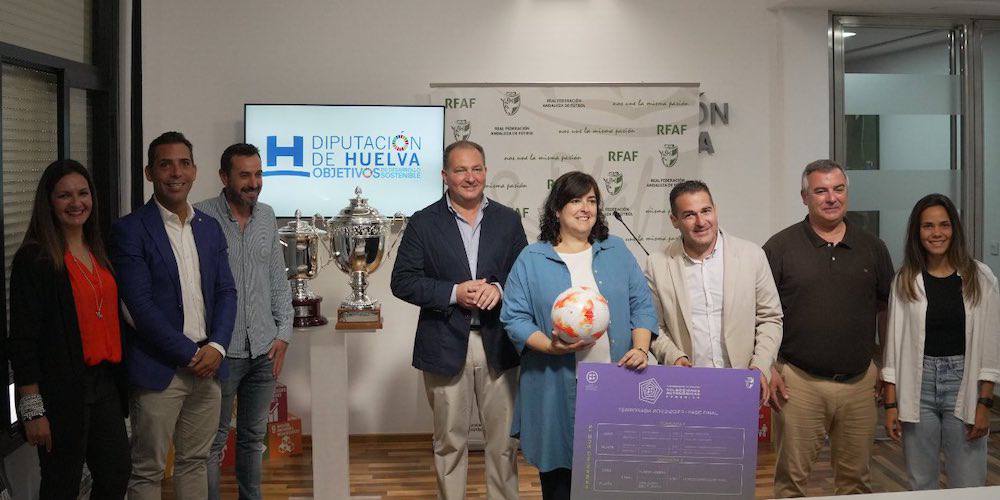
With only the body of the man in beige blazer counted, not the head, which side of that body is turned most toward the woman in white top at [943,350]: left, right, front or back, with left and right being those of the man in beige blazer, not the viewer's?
left

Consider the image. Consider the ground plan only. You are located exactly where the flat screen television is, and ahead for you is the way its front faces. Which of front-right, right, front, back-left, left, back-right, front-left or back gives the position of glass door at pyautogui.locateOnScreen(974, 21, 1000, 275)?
left

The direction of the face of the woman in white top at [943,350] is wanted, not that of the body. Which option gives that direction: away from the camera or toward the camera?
toward the camera

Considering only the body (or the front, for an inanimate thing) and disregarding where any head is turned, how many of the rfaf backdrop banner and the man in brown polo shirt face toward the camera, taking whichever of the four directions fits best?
2

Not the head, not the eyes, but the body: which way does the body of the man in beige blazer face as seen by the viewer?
toward the camera

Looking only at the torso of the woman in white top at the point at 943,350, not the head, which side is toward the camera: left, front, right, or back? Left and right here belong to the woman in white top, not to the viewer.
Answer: front

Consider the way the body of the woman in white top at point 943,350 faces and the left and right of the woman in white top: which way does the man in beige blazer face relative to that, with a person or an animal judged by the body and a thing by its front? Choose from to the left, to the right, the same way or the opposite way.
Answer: the same way

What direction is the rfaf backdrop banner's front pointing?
toward the camera

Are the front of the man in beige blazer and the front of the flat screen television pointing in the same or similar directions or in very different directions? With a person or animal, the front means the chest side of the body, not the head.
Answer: same or similar directions

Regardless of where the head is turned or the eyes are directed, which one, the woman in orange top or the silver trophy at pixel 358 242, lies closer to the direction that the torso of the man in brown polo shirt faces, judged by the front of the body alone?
the woman in orange top

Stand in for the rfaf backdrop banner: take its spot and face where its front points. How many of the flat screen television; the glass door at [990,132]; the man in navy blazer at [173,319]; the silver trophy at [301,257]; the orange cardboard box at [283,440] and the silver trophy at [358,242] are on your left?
1

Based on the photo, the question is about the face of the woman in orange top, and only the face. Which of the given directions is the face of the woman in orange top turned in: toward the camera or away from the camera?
toward the camera

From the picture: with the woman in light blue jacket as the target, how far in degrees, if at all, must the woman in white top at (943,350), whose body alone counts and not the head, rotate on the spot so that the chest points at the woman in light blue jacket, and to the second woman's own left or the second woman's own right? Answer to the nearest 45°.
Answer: approximately 45° to the second woman's own right

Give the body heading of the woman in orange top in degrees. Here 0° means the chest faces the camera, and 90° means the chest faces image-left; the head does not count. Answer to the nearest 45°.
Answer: approximately 315°

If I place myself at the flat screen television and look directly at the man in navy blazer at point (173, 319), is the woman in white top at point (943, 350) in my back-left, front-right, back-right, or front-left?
front-left

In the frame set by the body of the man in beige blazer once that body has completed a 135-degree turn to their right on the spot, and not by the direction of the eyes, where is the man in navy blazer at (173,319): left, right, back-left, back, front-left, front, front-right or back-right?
front-left

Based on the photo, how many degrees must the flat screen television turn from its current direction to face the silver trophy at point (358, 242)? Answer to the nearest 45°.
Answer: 0° — it already faces it

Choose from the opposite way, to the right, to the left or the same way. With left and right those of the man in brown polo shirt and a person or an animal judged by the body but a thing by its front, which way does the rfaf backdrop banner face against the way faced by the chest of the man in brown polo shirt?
the same way
